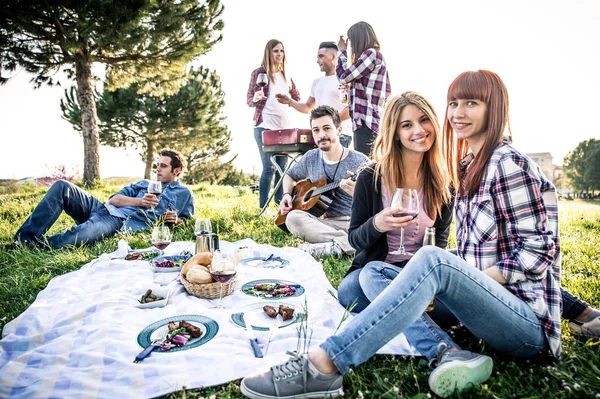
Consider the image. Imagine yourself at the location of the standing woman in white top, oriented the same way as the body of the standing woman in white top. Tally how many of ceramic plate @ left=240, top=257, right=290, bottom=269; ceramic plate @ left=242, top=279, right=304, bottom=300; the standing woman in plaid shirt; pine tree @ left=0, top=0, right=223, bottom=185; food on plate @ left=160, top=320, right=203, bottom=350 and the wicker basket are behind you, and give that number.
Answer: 1

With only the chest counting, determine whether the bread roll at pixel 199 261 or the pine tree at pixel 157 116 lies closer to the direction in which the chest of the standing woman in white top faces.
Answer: the bread roll

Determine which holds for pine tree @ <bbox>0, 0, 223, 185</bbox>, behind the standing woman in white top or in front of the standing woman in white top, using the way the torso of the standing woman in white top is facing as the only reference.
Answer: behind

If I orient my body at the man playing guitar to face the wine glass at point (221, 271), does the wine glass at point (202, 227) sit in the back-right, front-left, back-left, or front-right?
front-right

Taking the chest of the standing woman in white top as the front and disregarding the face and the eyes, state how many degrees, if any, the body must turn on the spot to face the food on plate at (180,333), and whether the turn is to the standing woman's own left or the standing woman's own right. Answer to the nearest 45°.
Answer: approximately 45° to the standing woman's own right

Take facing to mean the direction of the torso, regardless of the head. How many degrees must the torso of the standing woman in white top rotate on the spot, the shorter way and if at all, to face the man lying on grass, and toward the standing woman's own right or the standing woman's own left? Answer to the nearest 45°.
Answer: approximately 90° to the standing woman's own right

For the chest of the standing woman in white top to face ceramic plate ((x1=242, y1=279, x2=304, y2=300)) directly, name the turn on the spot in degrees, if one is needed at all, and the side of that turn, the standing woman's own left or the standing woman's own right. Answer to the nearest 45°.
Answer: approximately 45° to the standing woman's own right

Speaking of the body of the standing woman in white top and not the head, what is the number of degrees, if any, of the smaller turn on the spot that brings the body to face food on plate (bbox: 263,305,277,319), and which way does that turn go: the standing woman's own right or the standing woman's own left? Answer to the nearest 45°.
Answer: approximately 45° to the standing woman's own right

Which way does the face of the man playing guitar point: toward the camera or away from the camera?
toward the camera

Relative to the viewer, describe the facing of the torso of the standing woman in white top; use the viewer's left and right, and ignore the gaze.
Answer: facing the viewer and to the right of the viewer

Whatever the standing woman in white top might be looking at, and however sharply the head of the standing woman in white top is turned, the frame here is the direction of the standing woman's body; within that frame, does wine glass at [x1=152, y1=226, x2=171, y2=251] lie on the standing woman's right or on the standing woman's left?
on the standing woman's right

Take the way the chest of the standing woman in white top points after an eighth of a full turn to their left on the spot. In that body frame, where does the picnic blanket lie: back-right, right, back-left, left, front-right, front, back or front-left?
right

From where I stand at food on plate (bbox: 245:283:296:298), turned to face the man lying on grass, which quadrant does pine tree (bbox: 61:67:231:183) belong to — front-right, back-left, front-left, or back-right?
front-right

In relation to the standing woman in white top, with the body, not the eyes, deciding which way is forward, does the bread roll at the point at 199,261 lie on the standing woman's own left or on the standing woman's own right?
on the standing woman's own right

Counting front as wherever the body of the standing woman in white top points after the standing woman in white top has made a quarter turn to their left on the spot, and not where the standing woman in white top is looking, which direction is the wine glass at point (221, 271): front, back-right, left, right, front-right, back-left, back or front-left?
back-right

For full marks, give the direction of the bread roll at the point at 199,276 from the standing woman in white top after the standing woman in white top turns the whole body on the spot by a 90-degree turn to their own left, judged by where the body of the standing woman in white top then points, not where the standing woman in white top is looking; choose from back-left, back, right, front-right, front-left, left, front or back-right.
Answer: back-right

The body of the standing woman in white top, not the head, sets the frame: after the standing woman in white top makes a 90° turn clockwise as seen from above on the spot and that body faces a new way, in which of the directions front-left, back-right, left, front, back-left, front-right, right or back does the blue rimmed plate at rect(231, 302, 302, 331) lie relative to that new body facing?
front-left
